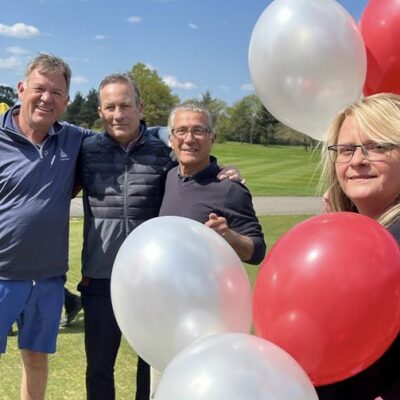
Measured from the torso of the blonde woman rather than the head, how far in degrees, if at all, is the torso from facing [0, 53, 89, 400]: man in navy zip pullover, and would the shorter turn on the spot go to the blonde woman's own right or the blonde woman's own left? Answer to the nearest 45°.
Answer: approximately 90° to the blonde woman's own right

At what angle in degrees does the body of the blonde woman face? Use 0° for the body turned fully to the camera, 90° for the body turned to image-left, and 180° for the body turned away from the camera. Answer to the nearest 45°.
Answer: approximately 45°

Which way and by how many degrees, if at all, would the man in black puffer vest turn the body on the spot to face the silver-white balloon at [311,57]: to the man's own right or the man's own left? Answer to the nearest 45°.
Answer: approximately 45° to the man's own left

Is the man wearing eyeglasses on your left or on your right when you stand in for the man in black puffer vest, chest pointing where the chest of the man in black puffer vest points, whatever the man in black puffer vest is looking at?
on your left
